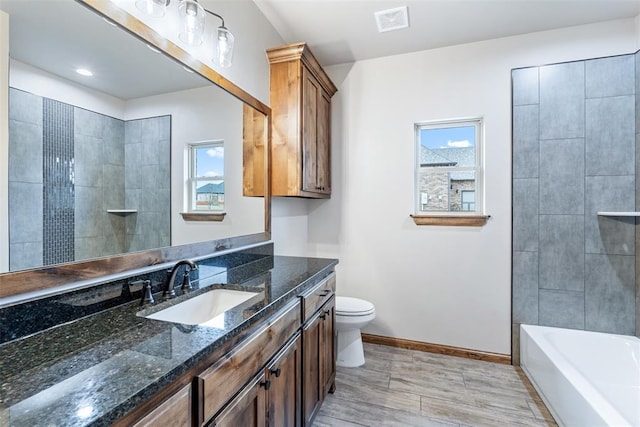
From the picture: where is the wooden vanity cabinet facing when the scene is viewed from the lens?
facing the viewer and to the right of the viewer

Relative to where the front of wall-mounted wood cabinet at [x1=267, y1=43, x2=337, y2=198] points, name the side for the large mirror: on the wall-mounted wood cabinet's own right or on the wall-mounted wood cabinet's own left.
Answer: on the wall-mounted wood cabinet's own right

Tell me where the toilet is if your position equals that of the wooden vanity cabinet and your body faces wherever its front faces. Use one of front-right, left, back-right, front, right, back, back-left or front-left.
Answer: left

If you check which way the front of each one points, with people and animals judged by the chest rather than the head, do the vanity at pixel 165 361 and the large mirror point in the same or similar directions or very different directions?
same or similar directions

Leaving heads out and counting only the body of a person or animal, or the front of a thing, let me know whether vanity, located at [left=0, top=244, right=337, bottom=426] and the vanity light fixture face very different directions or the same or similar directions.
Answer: same or similar directions

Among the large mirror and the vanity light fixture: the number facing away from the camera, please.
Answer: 0

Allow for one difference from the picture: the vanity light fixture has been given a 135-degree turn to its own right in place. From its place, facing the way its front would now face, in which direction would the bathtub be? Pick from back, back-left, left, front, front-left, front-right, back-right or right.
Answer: back

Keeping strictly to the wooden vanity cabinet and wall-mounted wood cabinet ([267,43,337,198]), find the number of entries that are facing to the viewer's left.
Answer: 0

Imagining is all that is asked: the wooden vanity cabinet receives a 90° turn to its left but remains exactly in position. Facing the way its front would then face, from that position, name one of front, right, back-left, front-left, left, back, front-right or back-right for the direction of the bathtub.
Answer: front-right

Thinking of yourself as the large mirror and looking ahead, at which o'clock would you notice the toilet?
The toilet is roughly at 10 o'clock from the large mirror.

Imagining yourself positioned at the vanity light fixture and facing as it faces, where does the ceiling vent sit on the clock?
The ceiling vent is roughly at 10 o'clock from the vanity light fixture.

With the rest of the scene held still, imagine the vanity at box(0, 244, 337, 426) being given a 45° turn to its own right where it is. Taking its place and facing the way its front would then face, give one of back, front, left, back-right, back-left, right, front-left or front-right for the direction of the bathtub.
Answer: left
